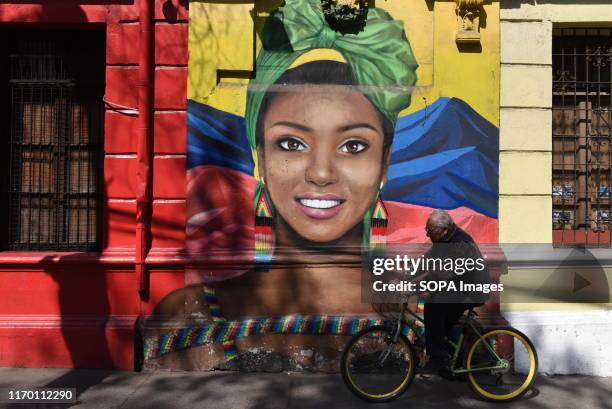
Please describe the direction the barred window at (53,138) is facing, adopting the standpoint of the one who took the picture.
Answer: facing the viewer

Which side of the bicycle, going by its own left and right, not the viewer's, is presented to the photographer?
left

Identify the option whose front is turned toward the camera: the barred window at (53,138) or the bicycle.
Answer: the barred window

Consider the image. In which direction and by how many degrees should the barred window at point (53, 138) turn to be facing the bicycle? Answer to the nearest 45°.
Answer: approximately 45° to its left

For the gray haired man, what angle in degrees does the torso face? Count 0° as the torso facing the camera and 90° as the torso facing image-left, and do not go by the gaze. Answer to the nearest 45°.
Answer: approximately 90°

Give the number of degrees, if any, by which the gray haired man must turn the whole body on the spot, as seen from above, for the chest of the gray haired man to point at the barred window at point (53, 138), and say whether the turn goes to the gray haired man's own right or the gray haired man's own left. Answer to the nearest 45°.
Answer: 0° — they already face it
